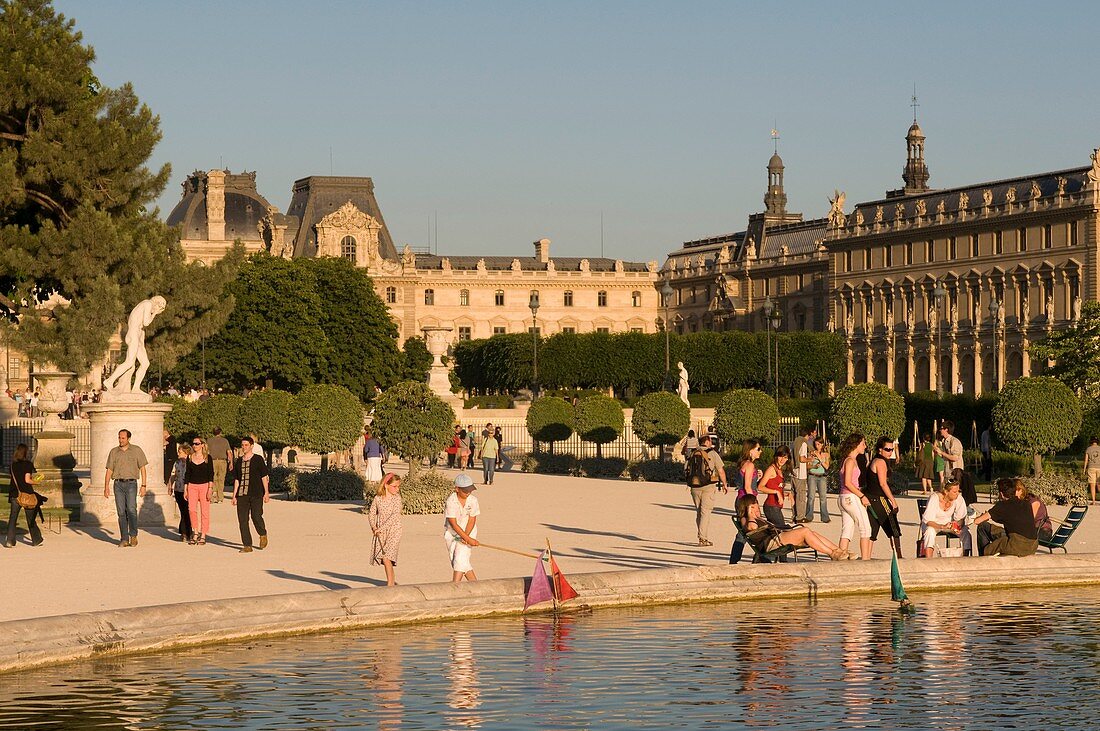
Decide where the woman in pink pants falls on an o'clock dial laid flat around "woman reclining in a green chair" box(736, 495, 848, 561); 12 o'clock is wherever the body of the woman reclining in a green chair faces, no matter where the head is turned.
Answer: The woman in pink pants is roughly at 7 o'clock from the woman reclining in a green chair.

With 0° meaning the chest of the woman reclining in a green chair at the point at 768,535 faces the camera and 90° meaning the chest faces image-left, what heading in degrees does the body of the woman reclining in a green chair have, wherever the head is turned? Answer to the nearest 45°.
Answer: approximately 270°

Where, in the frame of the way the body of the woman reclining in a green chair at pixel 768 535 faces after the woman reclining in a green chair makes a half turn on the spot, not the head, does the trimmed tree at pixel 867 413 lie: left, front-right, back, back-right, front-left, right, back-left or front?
right

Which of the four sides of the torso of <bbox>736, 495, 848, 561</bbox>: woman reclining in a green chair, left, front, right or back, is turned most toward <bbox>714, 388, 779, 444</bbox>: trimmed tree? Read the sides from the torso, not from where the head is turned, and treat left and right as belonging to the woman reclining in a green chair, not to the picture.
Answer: left

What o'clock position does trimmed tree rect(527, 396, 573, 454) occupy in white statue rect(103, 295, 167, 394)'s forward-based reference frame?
The trimmed tree is roughly at 10 o'clock from the white statue.

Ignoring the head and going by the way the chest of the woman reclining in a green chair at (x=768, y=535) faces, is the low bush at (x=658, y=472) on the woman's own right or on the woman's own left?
on the woman's own left

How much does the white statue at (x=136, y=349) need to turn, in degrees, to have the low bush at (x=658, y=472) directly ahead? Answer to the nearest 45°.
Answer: approximately 45° to its left

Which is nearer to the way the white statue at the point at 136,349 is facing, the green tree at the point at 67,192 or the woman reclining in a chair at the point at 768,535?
the woman reclining in a chair

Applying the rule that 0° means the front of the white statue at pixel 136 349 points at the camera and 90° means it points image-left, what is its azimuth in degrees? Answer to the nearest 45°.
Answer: approximately 270°

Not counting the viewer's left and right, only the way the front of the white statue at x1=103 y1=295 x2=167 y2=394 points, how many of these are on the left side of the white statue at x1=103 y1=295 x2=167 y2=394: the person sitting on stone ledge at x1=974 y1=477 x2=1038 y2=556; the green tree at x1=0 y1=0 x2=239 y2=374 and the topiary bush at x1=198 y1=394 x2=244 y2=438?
2

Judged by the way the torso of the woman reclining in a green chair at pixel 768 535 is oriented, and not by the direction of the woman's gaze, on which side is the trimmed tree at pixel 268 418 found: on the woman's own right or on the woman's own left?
on the woman's own left

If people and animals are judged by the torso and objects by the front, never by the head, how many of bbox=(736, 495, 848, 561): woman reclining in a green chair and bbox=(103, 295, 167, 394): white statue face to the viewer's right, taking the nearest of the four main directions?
2

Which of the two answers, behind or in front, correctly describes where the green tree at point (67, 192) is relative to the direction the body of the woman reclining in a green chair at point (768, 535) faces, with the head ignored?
behind
